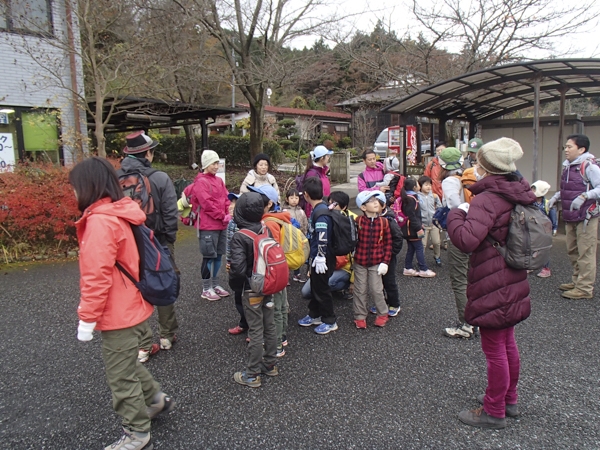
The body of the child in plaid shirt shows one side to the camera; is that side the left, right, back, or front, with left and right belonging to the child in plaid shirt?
front

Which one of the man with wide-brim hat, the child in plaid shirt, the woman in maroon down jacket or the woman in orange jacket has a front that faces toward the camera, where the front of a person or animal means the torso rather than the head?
the child in plaid shirt

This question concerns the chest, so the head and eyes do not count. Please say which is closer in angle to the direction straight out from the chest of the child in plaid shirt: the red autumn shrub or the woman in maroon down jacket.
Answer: the woman in maroon down jacket

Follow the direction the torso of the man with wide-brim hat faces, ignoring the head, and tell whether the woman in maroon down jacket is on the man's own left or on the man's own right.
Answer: on the man's own right

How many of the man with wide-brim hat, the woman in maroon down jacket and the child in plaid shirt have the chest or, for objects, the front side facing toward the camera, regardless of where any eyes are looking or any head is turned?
1

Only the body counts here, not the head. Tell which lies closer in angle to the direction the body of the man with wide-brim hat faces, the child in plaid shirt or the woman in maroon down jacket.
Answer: the child in plaid shirt

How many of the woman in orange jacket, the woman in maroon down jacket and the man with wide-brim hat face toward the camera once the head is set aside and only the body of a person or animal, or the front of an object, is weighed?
0

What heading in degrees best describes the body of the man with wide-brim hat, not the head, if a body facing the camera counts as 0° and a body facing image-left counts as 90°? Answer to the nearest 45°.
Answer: approximately 225°

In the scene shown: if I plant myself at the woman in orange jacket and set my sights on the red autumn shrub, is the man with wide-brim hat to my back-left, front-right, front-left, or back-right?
front-right

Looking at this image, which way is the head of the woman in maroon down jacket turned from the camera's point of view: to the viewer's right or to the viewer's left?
to the viewer's left

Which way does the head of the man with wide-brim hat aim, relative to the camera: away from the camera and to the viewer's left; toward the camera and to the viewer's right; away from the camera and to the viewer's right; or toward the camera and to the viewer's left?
away from the camera and to the viewer's right
